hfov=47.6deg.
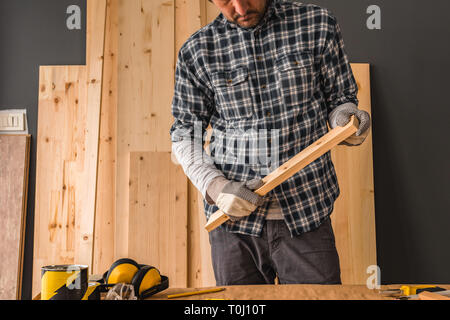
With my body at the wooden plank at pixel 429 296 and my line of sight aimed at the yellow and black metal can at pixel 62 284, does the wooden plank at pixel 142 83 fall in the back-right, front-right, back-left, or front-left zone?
front-right

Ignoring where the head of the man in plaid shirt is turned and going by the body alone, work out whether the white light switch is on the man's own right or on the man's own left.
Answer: on the man's own right

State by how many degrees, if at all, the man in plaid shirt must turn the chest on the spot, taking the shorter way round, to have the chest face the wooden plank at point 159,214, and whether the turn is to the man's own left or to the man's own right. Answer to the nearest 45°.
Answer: approximately 135° to the man's own right

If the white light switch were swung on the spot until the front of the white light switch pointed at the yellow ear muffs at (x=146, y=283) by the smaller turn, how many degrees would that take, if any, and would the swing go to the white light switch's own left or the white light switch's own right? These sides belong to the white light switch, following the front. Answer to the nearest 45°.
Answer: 0° — it already faces it

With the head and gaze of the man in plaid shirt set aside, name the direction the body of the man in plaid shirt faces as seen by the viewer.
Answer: toward the camera

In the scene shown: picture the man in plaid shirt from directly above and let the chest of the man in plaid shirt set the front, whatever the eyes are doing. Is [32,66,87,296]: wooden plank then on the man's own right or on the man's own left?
on the man's own right

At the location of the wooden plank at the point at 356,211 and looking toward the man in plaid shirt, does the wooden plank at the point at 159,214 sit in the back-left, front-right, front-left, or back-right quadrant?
front-right

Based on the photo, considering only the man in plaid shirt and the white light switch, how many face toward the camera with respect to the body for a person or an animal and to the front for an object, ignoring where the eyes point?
2

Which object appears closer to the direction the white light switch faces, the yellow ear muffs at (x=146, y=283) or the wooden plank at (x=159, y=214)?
the yellow ear muffs

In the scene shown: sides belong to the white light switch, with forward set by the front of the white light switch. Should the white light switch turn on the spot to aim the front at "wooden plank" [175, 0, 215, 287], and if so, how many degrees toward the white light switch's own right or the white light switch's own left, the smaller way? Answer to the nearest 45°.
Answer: approximately 45° to the white light switch's own left

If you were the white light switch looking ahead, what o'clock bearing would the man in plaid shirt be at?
The man in plaid shirt is roughly at 11 o'clock from the white light switch.

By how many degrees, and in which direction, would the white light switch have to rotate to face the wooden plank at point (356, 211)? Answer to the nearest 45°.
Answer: approximately 45° to its left

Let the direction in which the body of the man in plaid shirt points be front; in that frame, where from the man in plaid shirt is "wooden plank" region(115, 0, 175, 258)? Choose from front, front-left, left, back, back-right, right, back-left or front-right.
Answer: back-right

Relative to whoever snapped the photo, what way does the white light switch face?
facing the viewer
